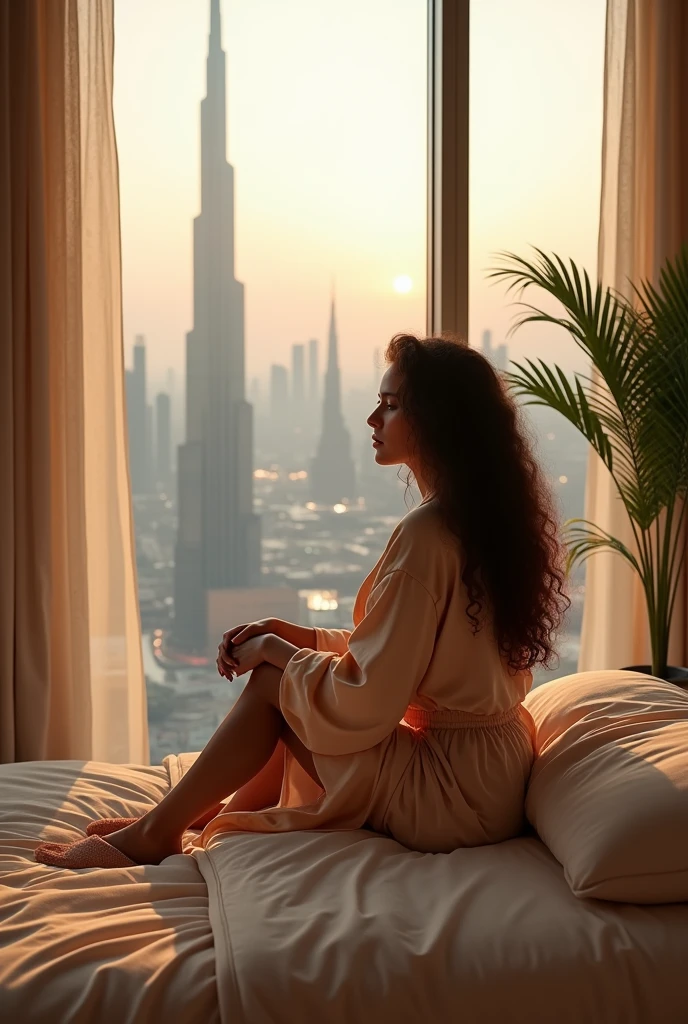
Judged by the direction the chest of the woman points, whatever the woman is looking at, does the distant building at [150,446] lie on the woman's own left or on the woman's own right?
on the woman's own right

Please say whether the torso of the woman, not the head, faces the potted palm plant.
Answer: no

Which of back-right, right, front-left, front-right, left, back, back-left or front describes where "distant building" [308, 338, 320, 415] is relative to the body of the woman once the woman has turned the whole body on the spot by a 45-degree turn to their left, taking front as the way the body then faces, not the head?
back-right

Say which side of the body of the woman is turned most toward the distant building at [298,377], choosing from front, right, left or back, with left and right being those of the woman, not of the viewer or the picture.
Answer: right

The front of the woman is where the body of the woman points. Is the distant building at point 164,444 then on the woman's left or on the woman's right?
on the woman's right

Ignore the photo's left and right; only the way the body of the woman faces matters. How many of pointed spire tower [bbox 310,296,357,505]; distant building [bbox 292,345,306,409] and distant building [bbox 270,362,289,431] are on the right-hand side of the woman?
3

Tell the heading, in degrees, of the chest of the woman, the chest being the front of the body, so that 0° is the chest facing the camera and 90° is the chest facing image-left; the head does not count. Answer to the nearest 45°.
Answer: approximately 90°

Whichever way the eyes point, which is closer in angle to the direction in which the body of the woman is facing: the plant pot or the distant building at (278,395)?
the distant building

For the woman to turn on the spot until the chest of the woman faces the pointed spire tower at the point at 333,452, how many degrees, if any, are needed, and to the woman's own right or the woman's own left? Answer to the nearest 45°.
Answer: approximately 90° to the woman's own right

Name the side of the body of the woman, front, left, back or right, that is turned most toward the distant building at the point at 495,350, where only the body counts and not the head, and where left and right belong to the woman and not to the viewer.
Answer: right

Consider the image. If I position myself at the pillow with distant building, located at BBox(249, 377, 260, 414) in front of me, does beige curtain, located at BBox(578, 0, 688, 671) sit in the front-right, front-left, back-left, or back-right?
front-right

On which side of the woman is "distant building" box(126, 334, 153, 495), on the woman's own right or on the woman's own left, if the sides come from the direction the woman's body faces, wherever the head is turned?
on the woman's own right

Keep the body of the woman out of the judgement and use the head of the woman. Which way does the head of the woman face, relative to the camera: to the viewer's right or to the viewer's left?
to the viewer's left

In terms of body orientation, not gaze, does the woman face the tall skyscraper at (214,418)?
no
